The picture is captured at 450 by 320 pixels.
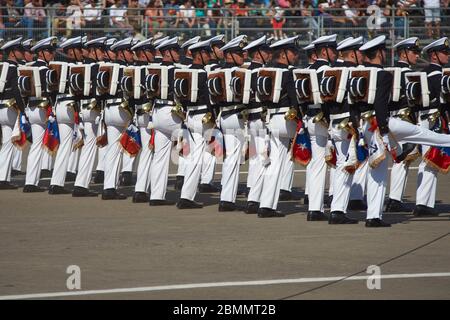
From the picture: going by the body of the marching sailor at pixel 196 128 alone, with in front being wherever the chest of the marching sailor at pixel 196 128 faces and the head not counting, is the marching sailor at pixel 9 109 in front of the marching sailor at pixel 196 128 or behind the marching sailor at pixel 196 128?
behind

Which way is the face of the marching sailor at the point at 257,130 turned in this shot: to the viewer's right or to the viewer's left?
to the viewer's right

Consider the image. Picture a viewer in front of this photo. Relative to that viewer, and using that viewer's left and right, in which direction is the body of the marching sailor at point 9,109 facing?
facing to the right of the viewer

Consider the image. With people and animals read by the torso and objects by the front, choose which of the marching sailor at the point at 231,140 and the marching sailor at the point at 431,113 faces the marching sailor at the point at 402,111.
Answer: the marching sailor at the point at 231,140

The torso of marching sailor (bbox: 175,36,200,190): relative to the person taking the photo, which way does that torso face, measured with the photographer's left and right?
facing to the right of the viewer

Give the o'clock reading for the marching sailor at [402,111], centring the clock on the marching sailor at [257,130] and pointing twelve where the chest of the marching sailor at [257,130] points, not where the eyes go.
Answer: the marching sailor at [402,111] is roughly at 12 o'clock from the marching sailor at [257,130].

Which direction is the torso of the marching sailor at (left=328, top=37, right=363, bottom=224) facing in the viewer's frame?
to the viewer's right

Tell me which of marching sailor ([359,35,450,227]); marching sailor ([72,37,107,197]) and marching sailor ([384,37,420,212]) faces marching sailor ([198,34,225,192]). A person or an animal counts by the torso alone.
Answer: marching sailor ([72,37,107,197])
